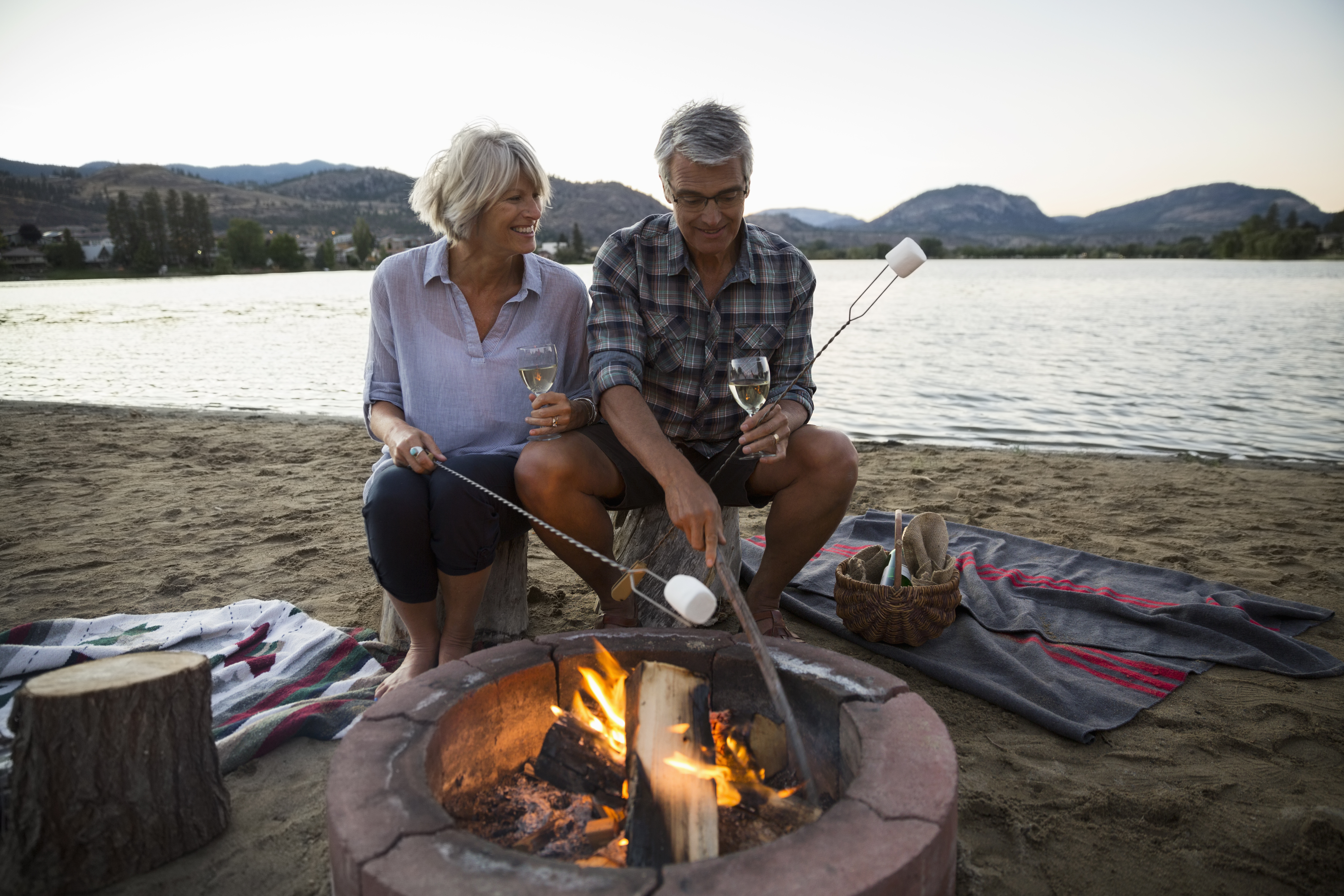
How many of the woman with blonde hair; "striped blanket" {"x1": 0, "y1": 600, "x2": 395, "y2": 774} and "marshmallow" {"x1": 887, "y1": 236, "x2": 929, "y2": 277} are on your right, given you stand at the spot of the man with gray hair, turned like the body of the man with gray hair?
2

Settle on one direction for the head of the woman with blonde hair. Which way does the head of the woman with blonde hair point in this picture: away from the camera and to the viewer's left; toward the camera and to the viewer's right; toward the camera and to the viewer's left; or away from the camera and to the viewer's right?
toward the camera and to the viewer's right

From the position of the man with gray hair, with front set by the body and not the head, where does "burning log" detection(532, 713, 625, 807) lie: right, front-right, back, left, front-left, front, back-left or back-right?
front

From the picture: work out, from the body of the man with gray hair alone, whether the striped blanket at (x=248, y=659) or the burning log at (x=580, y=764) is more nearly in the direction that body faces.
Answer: the burning log

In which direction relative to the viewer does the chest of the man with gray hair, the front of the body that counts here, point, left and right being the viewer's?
facing the viewer

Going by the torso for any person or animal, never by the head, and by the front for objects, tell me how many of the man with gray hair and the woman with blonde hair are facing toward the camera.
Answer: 2

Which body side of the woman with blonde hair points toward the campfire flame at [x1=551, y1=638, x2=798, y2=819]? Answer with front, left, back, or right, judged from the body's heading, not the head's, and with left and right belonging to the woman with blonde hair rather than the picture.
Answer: front

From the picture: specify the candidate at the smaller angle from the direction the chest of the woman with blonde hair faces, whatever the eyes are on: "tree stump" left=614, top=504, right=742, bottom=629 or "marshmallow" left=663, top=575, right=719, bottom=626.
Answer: the marshmallow

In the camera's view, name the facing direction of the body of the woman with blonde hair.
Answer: toward the camera

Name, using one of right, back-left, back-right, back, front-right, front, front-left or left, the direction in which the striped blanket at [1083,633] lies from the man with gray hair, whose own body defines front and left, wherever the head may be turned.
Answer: left

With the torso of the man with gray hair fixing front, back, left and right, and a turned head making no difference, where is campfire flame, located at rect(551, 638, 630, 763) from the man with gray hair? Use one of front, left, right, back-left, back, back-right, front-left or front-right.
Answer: front

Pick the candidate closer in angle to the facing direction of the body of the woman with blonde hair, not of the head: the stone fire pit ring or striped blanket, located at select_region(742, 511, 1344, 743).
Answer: the stone fire pit ring

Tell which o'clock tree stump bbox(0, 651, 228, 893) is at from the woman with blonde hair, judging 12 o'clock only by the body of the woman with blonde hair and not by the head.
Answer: The tree stump is roughly at 1 o'clock from the woman with blonde hair.

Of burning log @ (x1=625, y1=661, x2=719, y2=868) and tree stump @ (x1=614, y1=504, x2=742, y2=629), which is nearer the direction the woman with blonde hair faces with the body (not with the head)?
the burning log
